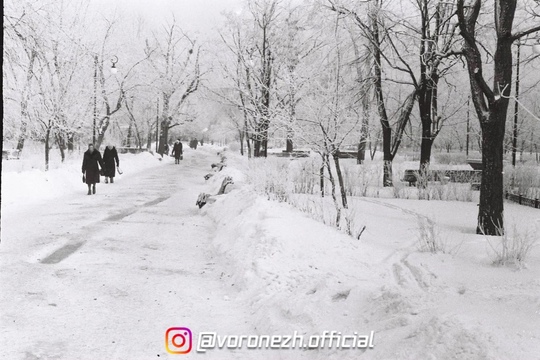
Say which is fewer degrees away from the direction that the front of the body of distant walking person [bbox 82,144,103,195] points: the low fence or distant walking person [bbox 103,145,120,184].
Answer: the low fence

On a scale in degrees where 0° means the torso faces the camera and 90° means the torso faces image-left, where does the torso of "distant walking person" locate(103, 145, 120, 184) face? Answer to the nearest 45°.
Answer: approximately 0°

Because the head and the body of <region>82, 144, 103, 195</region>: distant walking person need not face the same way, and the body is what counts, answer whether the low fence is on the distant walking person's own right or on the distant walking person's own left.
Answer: on the distant walking person's own left

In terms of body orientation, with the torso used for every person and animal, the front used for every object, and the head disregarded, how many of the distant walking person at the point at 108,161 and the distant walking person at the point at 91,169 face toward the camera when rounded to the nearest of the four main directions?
2

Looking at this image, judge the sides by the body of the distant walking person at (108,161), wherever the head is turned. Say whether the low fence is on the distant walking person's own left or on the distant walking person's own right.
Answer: on the distant walking person's own left

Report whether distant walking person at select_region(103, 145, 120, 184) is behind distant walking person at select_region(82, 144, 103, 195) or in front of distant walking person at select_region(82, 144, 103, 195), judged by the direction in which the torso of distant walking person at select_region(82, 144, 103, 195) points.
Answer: behind

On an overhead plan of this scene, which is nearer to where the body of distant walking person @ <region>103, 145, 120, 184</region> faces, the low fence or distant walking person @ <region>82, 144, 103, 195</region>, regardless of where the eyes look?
the distant walking person

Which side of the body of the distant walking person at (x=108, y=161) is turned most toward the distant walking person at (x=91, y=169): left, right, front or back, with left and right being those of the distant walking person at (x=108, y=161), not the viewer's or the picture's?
front
